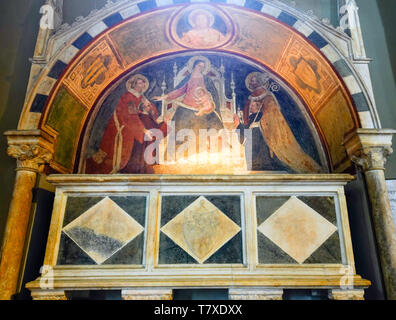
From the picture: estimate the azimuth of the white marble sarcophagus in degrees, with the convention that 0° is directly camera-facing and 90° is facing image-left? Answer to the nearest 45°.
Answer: approximately 0°

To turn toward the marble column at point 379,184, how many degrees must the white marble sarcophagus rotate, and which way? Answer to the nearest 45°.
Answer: approximately 90° to its left

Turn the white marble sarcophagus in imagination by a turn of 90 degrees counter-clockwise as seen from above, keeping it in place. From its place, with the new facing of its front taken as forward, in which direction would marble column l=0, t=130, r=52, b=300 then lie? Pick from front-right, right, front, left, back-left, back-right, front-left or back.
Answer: back
